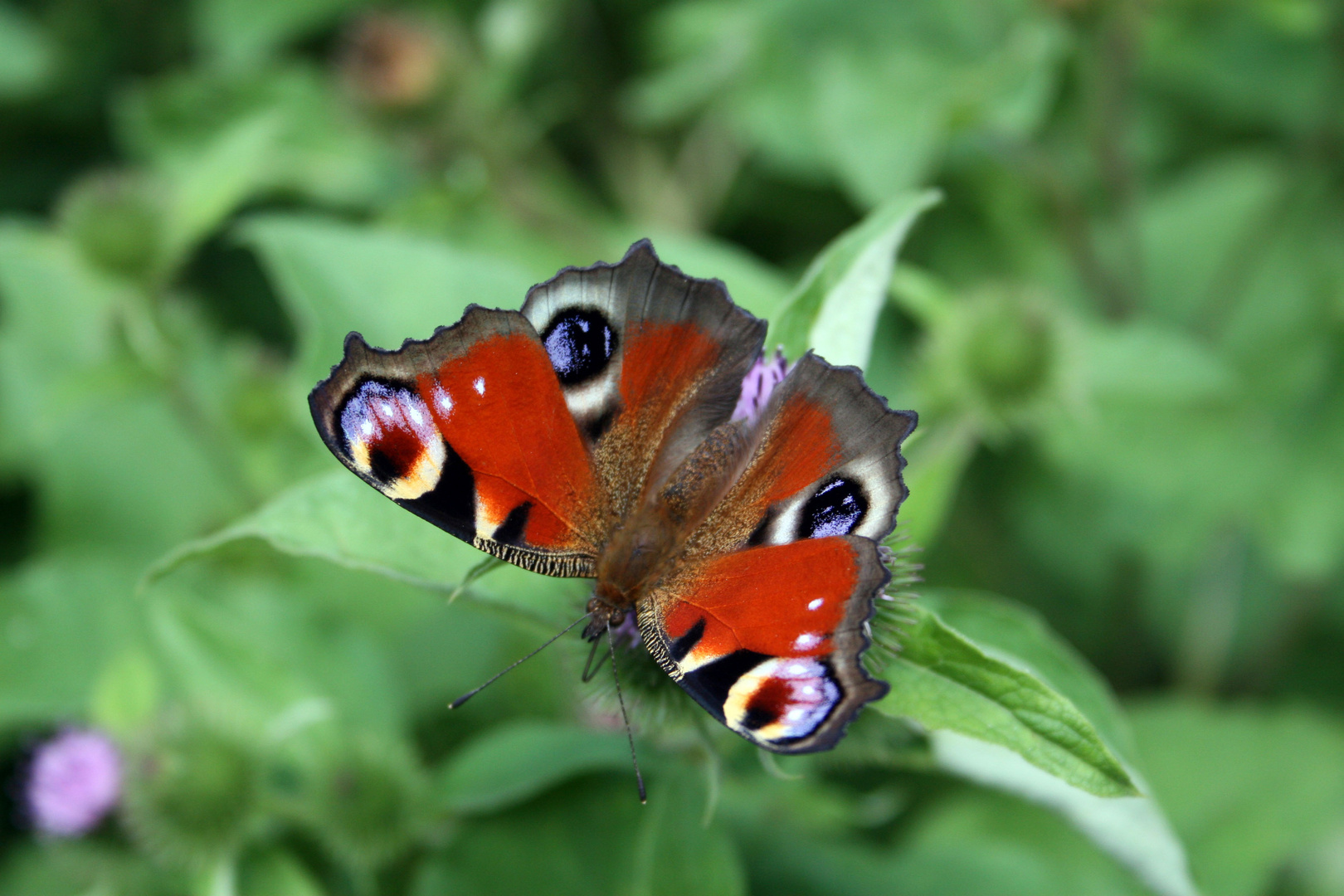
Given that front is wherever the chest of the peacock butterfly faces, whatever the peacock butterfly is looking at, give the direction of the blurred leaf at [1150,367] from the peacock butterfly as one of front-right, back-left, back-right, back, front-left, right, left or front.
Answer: back

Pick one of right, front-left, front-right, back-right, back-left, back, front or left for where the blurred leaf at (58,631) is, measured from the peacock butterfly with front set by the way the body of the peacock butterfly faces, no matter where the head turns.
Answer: right

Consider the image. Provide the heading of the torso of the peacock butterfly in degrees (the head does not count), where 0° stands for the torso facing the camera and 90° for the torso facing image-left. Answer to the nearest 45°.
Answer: approximately 45°
